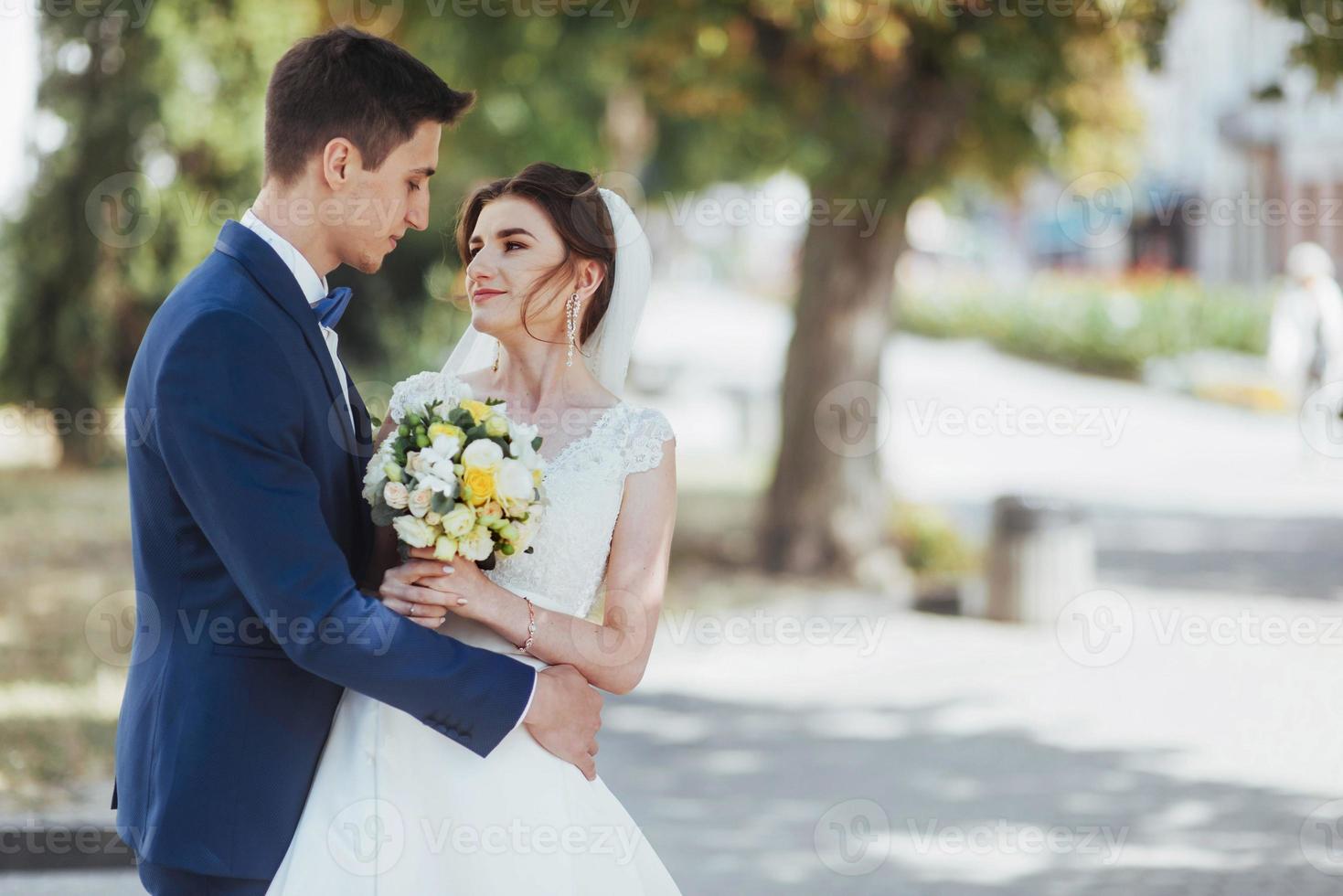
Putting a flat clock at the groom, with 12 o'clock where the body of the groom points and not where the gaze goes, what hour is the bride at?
The bride is roughly at 11 o'clock from the groom.

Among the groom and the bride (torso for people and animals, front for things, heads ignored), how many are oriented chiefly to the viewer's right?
1

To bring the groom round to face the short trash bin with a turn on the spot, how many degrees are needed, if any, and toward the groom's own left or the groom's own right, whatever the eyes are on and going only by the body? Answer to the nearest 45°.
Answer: approximately 45° to the groom's own left

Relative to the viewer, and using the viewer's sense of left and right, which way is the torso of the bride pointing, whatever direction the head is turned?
facing the viewer and to the left of the viewer

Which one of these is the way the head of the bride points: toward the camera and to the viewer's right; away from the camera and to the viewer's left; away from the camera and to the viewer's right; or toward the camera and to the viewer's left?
toward the camera and to the viewer's left

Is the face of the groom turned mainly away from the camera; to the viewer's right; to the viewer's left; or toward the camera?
to the viewer's right

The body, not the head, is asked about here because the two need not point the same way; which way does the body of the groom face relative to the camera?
to the viewer's right

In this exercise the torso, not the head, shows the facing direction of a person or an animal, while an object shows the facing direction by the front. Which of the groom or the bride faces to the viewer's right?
the groom

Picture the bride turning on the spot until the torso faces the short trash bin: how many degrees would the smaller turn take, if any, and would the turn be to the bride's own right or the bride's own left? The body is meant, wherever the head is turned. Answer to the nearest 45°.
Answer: approximately 180°

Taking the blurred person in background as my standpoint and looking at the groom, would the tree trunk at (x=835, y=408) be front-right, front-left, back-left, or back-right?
front-right
